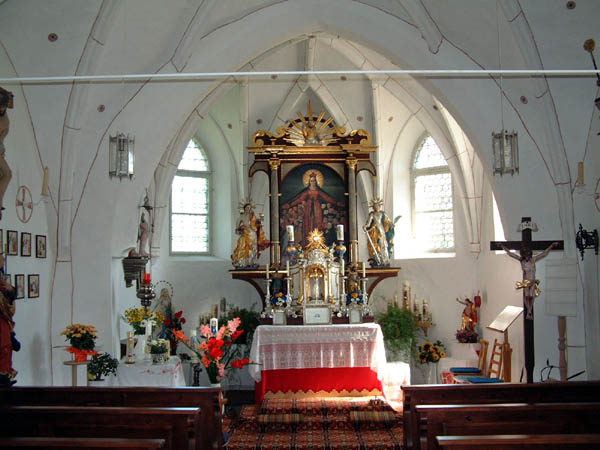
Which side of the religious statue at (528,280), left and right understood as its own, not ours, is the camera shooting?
front

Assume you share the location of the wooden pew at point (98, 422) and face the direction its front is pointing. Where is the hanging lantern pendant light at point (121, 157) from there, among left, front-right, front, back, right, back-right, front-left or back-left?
front

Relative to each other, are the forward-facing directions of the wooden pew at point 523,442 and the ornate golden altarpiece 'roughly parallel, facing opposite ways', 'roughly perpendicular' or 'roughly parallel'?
roughly parallel, facing opposite ways

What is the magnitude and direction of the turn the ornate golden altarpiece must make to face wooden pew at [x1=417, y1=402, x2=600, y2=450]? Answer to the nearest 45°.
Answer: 0° — it already faces it

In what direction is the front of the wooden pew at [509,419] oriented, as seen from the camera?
facing away from the viewer

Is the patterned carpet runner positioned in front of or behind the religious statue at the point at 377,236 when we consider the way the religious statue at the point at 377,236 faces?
in front

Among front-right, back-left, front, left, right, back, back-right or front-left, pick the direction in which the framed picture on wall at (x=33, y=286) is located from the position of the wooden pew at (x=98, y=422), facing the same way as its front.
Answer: front

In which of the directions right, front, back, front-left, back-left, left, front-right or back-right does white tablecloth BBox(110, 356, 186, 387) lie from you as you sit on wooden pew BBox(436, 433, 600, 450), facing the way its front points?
front-left

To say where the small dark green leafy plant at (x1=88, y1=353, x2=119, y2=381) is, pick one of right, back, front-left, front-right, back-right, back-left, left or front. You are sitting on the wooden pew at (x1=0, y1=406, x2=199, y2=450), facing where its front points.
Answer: front

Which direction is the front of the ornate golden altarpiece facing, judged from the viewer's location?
facing the viewer

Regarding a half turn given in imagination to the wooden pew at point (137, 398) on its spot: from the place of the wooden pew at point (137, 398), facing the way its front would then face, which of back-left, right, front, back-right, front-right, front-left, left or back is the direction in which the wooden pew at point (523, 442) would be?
front-left

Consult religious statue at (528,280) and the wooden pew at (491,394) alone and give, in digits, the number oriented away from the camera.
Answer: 1

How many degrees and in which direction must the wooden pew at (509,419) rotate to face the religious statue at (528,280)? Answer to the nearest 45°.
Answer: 0° — it already faces it

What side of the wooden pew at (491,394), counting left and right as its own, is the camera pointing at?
back

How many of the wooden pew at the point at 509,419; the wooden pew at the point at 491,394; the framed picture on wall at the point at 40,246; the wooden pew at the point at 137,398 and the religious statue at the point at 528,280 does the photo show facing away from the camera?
3

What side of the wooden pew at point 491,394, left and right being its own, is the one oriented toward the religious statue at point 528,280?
front

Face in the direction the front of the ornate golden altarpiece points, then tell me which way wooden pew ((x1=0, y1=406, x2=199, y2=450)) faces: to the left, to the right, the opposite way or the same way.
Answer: the opposite way

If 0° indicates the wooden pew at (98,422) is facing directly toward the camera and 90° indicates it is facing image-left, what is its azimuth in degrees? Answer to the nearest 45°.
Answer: approximately 180°

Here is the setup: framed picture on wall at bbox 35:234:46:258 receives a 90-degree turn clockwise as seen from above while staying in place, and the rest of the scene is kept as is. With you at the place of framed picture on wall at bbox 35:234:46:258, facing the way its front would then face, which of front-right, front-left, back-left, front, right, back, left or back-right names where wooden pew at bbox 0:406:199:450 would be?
front-left

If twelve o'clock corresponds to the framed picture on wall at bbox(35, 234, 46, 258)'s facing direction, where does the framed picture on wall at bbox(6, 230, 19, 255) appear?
the framed picture on wall at bbox(6, 230, 19, 255) is roughly at 2 o'clock from the framed picture on wall at bbox(35, 234, 46, 258).
